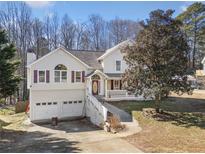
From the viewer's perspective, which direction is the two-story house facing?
toward the camera

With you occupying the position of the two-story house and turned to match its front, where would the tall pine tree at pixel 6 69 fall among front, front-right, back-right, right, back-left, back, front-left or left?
front-right
